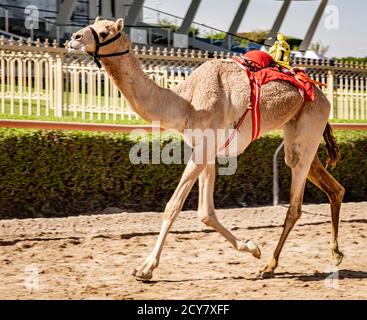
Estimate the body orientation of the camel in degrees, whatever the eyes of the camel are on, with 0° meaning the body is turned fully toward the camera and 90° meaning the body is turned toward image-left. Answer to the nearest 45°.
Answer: approximately 90°

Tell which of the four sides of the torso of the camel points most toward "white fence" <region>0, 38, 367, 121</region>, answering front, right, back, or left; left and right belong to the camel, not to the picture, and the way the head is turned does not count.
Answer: right

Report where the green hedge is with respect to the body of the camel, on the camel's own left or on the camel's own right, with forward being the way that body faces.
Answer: on the camel's own right
